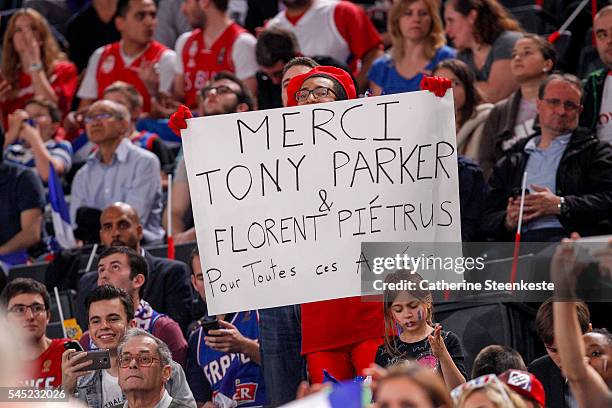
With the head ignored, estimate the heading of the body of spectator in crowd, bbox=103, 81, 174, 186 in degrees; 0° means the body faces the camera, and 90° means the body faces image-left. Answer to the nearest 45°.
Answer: approximately 45°

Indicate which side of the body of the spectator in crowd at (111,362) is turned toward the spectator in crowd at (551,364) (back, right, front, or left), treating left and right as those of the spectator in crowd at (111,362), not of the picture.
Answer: left

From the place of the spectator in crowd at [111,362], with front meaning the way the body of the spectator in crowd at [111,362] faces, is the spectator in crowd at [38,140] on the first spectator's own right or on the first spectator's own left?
on the first spectator's own right

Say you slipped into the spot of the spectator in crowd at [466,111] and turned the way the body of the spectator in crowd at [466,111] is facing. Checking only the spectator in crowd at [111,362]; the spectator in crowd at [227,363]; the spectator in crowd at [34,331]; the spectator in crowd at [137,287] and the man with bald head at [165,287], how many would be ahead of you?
5

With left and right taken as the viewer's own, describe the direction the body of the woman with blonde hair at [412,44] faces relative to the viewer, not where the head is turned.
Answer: facing the viewer

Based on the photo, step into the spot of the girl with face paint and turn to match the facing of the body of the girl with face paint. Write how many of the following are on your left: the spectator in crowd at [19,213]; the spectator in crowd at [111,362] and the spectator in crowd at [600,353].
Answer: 1

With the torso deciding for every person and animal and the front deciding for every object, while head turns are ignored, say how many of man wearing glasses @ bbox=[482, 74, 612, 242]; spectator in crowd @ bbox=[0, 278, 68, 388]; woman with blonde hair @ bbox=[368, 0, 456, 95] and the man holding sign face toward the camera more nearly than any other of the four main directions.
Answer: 4
